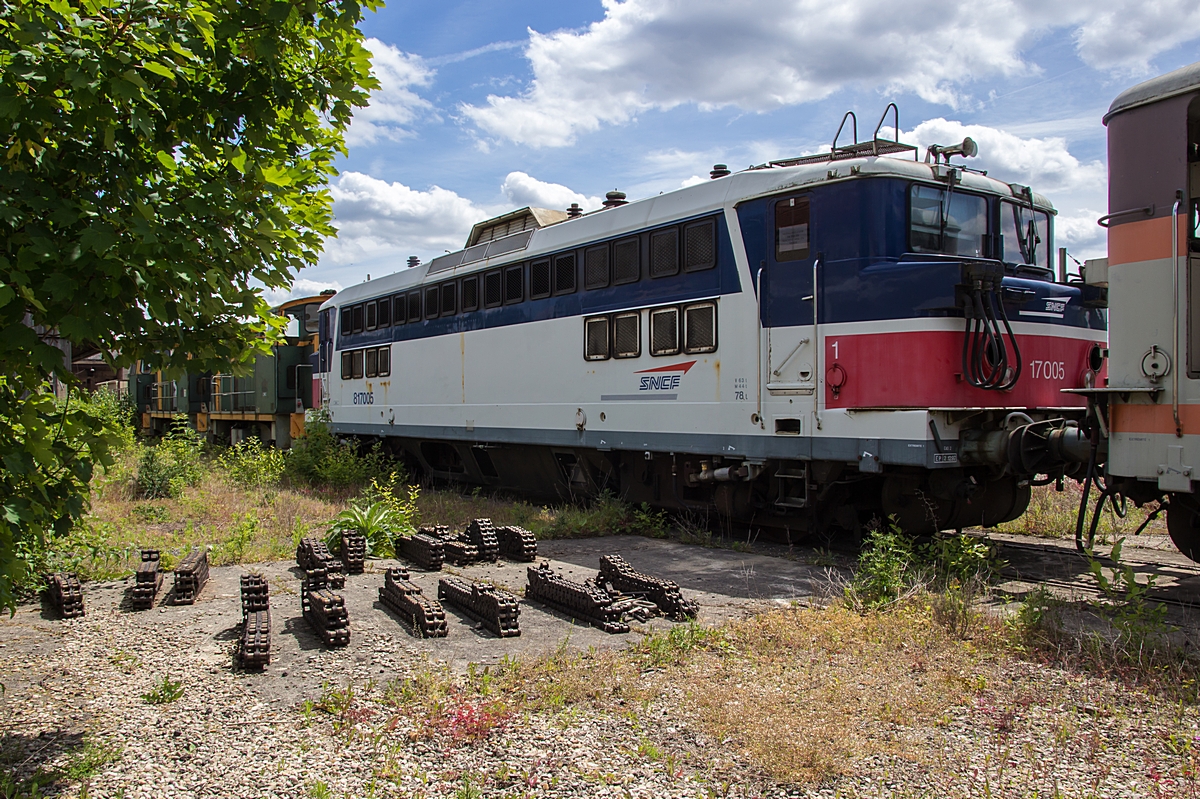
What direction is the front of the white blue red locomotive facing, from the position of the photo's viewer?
facing the viewer and to the right of the viewer

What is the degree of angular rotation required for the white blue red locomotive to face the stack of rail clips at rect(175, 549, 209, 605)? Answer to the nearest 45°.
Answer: approximately 90° to its right

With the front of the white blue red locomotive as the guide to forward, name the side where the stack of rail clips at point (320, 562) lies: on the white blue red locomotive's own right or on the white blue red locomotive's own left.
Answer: on the white blue red locomotive's own right

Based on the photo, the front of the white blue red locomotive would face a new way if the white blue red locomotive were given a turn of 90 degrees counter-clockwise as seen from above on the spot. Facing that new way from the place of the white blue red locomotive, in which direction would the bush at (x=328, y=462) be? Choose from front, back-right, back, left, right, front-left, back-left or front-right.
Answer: left

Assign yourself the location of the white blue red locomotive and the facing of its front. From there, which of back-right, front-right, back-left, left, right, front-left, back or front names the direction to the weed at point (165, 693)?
right

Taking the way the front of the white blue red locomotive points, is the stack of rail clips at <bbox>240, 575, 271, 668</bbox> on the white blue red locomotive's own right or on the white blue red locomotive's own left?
on the white blue red locomotive's own right

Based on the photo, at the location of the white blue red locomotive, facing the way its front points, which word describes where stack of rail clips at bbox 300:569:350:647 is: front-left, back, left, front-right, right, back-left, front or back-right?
right

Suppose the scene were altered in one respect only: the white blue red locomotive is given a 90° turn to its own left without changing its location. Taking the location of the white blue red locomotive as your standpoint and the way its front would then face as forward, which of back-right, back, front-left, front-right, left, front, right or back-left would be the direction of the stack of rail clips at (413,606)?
back

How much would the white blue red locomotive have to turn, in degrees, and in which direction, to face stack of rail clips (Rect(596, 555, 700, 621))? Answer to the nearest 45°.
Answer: approximately 90° to its right

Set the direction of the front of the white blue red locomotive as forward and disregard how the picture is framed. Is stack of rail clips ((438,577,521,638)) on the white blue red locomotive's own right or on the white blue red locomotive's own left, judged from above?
on the white blue red locomotive's own right

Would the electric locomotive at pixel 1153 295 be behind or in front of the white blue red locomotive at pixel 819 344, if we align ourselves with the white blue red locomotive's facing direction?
in front

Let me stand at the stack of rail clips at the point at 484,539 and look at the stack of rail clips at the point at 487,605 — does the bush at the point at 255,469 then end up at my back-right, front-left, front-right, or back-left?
back-right
